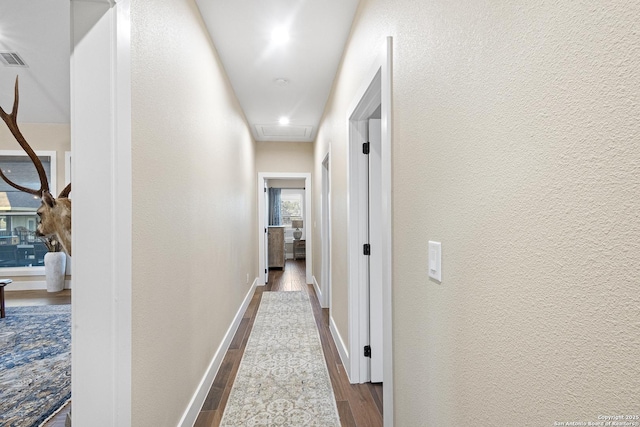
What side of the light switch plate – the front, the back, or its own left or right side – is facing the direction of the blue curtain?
right

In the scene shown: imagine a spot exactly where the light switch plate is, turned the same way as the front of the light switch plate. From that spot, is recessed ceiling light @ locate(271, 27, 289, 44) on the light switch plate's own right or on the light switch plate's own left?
on the light switch plate's own right

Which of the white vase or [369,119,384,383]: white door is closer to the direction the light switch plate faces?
the white vase

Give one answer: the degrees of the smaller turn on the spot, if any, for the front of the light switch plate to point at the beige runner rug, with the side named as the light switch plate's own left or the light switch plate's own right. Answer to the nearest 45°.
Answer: approximately 90° to the light switch plate's own right

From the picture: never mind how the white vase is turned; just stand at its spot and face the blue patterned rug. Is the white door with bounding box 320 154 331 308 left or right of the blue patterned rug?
left

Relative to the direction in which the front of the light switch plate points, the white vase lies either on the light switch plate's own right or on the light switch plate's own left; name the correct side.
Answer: on the light switch plate's own right

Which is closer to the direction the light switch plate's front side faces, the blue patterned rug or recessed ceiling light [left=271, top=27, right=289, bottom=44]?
the blue patterned rug

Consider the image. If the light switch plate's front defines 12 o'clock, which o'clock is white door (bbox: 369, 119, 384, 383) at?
The white door is roughly at 4 o'clock from the light switch plate.

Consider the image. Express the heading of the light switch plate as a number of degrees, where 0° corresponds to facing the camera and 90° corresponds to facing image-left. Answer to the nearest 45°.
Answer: approximately 45°
